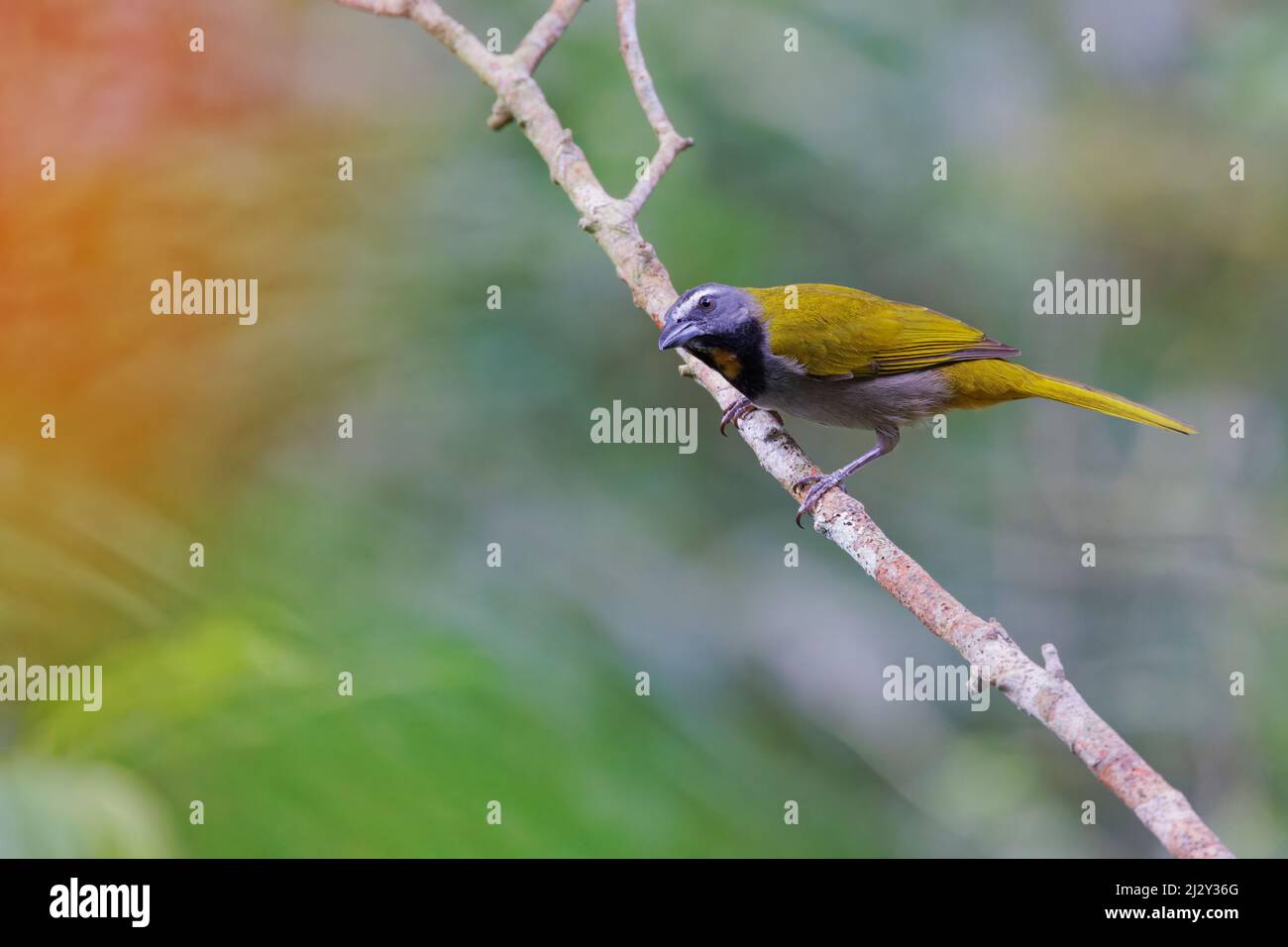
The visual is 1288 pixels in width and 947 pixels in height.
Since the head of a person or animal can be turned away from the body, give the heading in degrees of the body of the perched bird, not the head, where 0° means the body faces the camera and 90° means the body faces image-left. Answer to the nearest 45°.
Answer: approximately 90°
